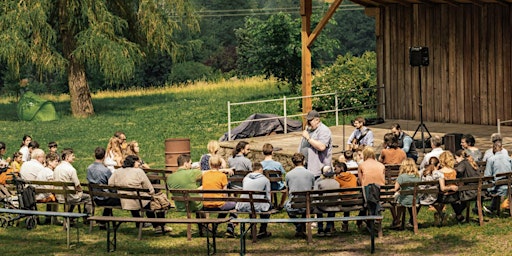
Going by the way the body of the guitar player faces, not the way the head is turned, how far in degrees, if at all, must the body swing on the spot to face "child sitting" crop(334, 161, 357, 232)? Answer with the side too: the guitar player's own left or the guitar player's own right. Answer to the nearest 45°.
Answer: approximately 45° to the guitar player's own left

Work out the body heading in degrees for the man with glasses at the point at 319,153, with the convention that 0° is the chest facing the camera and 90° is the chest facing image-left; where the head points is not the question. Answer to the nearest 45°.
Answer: approximately 45°

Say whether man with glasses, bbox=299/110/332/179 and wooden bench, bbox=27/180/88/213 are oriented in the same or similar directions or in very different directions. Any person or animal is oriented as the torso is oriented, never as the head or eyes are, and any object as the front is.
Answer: very different directions

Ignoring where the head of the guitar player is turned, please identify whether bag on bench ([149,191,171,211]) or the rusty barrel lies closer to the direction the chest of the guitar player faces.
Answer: the bag on bench

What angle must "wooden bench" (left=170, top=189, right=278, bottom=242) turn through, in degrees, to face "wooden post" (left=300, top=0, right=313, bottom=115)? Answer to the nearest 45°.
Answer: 0° — it already faces it

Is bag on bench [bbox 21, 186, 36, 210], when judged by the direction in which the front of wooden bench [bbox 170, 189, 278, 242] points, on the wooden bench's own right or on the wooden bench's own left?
on the wooden bench's own left

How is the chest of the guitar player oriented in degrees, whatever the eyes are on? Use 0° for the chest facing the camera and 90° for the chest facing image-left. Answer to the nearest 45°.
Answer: approximately 45°

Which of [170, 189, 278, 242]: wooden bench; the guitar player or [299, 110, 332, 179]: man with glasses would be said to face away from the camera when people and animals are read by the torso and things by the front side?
the wooden bench

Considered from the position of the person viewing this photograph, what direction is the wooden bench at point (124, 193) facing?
facing away from the viewer and to the right of the viewer
